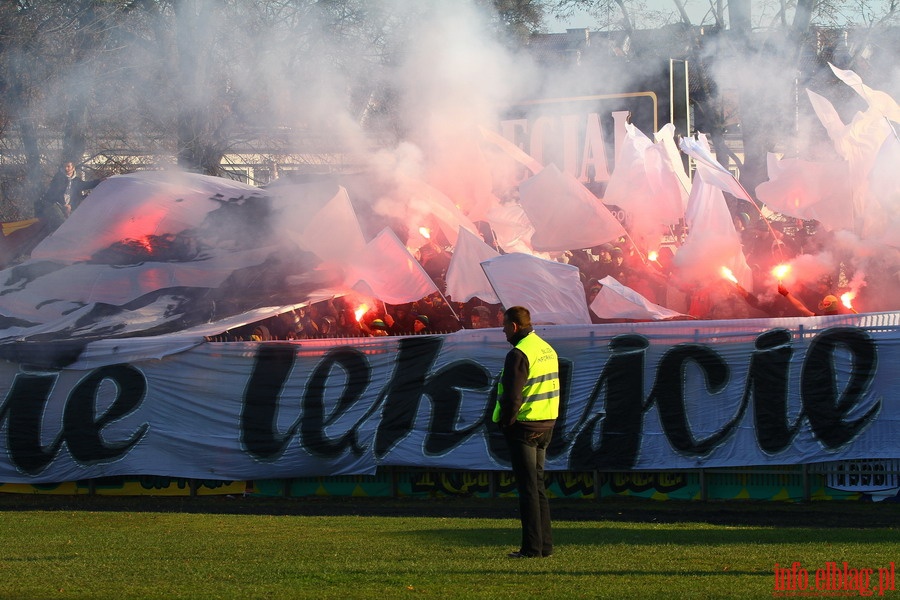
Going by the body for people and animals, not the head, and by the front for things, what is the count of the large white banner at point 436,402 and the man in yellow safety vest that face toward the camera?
1

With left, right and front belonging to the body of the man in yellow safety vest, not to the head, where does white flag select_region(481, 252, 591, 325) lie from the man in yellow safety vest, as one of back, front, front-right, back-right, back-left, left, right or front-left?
front-right

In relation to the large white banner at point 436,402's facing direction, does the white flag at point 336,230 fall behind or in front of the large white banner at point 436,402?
behind

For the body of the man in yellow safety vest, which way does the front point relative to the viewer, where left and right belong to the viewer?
facing away from the viewer and to the left of the viewer

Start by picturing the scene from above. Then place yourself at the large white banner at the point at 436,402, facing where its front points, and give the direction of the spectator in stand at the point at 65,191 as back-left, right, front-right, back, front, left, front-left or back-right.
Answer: back-right

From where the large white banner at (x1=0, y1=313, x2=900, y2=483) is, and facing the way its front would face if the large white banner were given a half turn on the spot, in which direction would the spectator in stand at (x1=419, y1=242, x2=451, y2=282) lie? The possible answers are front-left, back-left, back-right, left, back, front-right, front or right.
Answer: front

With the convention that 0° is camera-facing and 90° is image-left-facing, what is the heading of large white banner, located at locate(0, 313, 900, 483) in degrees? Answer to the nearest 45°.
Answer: approximately 0°

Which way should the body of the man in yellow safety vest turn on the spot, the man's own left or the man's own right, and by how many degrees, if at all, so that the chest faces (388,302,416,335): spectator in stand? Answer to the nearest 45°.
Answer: approximately 45° to the man's own right

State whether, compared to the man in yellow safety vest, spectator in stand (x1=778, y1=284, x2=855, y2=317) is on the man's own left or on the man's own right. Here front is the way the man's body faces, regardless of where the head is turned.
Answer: on the man's own right

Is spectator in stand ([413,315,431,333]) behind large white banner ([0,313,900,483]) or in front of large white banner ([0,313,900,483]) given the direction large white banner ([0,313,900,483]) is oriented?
behind
